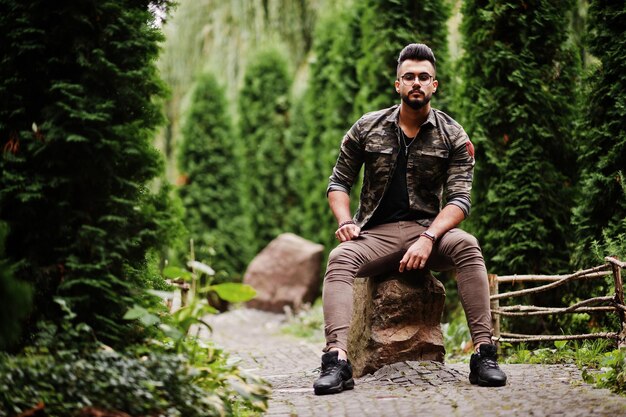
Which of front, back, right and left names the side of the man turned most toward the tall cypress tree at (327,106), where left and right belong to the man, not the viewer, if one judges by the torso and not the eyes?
back

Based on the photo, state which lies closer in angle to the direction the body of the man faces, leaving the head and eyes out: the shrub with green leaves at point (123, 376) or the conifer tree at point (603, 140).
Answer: the shrub with green leaves

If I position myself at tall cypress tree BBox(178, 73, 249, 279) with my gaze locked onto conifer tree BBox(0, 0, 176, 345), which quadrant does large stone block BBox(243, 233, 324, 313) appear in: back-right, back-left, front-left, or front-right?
front-left

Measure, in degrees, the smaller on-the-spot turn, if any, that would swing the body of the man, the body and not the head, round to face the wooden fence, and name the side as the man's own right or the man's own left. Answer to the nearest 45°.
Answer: approximately 135° to the man's own left

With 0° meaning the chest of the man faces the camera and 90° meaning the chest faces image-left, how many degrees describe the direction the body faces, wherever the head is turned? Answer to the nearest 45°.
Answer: approximately 0°

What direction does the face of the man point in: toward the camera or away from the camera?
toward the camera

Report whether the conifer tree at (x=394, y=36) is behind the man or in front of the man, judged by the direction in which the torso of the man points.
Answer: behind

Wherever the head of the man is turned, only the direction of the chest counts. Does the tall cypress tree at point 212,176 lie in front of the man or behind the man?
behind

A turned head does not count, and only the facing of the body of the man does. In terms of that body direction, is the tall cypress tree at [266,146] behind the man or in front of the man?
behind
